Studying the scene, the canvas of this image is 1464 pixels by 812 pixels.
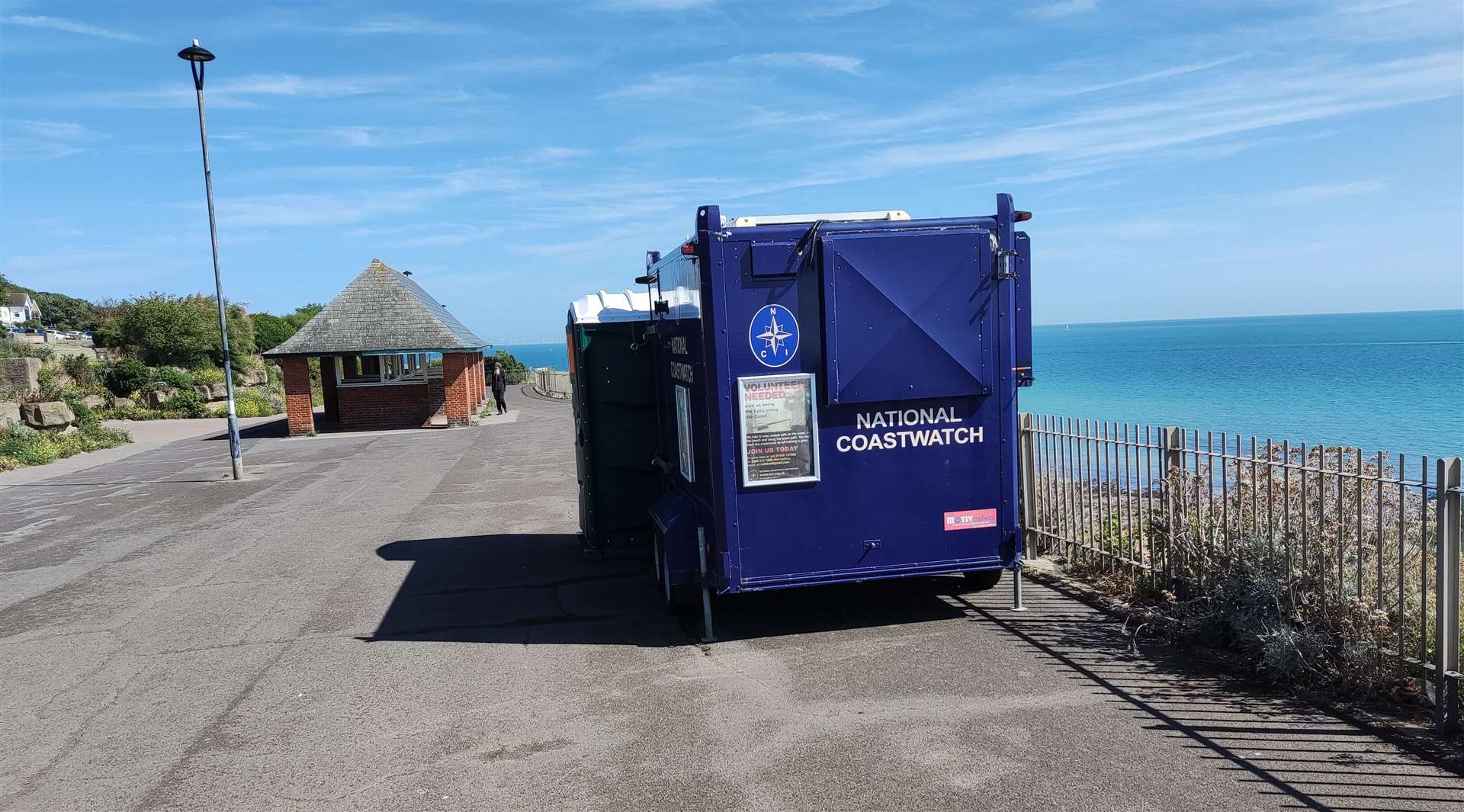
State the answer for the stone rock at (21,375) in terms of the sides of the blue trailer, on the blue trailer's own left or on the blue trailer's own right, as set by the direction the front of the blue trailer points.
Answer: on the blue trailer's own left

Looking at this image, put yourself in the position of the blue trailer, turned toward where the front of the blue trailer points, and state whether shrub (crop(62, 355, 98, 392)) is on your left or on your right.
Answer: on your left

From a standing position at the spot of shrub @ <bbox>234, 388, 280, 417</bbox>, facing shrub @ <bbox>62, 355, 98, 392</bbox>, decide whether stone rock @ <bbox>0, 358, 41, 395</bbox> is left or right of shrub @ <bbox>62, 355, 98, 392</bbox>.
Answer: left

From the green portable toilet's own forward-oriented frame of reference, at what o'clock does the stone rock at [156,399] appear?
The stone rock is roughly at 2 o'clock from the green portable toilet.

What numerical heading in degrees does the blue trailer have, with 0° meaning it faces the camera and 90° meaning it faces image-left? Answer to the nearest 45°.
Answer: approximately 180°

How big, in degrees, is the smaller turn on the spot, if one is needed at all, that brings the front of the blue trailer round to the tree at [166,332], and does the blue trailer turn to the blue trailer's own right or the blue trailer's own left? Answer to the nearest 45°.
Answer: approximately 45° to the blue trailer's own left

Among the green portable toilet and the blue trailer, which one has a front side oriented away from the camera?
the blue trailer
